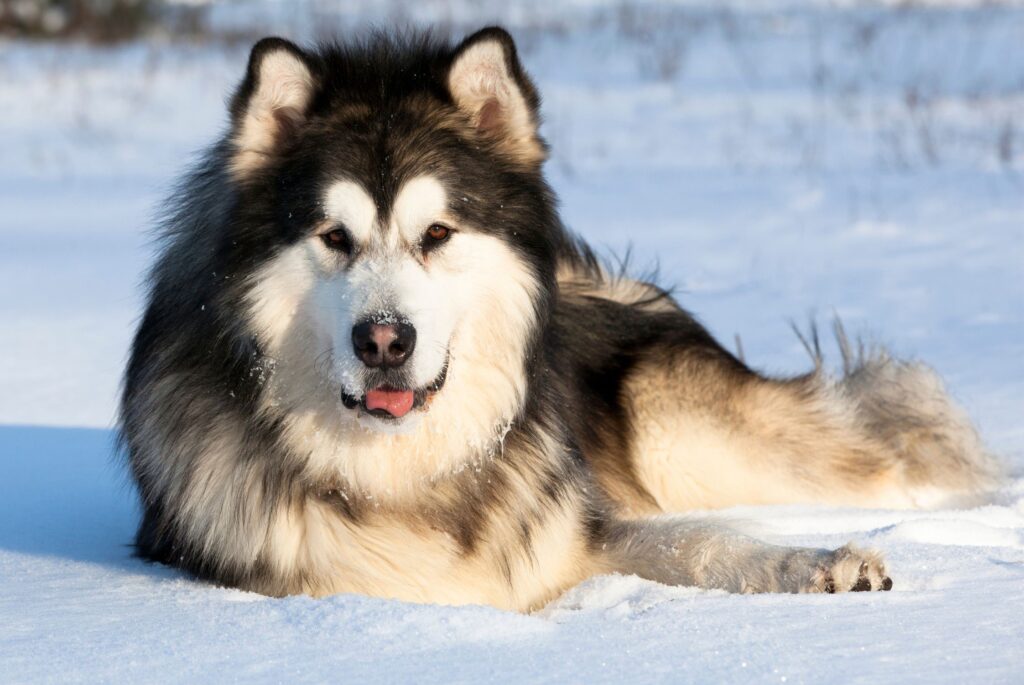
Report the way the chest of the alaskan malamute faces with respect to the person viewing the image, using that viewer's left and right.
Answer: facing the viewer and to the left of the viewer
